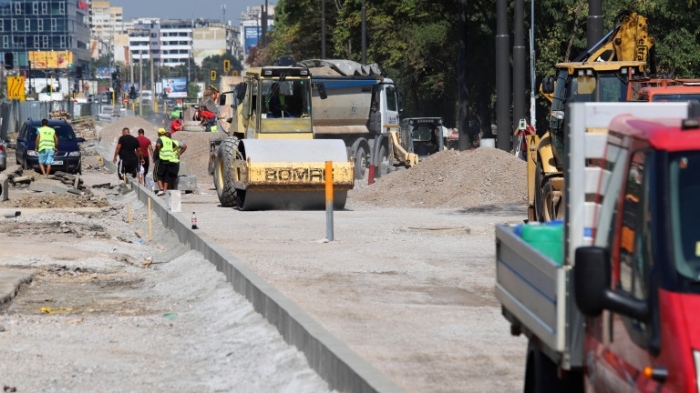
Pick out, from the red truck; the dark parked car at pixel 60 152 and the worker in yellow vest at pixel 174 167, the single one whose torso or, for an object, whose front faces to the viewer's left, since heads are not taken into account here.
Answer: the worker in yellow vest

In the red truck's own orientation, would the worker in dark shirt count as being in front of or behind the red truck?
behind

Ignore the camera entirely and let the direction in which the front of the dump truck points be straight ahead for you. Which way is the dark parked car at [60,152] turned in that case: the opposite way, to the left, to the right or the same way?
to the right

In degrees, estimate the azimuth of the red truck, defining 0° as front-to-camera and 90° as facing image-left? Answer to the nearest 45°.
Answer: approximately 315°
